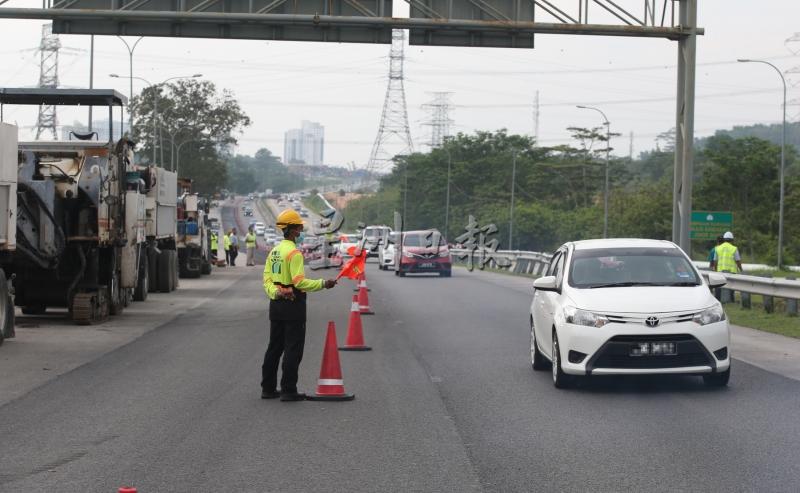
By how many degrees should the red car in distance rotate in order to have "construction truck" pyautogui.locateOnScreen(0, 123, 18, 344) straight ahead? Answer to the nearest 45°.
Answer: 0° — it already faces it

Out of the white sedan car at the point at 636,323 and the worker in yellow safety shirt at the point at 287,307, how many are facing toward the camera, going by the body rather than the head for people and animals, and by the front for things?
1

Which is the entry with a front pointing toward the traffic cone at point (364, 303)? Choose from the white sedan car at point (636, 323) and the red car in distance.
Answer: the red car in distance

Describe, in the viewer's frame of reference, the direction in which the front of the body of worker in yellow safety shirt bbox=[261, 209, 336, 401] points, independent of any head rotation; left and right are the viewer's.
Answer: facing away from the viewer and to the right of the viewer

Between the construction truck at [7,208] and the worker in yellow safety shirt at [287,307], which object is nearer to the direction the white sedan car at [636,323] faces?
the worker in yellow safety shirt

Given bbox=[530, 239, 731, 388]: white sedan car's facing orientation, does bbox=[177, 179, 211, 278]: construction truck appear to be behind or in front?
behind

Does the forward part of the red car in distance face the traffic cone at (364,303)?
yes

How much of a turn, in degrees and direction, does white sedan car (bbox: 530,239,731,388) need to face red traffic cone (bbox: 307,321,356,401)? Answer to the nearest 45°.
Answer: approximately 90° to its right

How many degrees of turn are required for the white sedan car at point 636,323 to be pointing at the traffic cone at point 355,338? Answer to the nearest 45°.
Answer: approximately 135° to its right

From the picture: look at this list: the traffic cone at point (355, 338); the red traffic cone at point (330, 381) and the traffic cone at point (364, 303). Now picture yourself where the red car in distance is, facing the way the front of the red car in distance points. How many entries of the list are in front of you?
3
